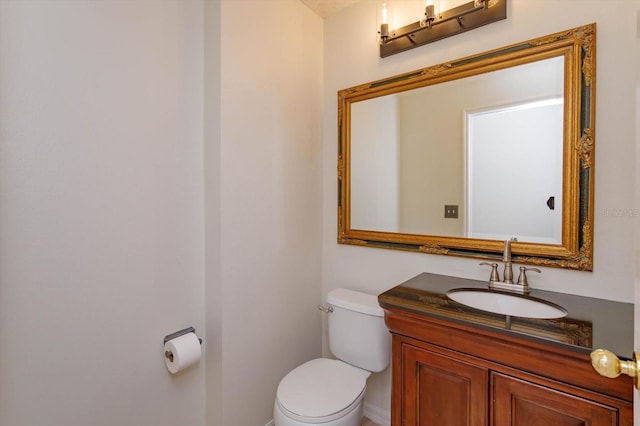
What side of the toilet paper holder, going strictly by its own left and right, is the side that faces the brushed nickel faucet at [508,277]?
front

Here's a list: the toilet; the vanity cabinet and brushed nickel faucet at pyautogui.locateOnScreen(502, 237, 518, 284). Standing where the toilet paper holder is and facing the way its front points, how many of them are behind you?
0

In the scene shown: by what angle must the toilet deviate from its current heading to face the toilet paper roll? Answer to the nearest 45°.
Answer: approximately 45° to its right

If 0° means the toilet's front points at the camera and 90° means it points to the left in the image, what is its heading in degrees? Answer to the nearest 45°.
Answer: approximately 45°

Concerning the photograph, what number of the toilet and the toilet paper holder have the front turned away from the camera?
0

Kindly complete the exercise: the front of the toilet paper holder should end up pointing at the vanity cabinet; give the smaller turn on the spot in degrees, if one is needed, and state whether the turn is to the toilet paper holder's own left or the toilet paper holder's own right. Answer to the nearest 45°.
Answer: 0° — it already faces it

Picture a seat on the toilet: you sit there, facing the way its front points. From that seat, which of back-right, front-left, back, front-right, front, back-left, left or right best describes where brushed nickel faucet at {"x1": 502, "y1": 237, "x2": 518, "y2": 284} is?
back-left

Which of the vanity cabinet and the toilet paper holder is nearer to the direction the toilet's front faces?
the toilet paper holder

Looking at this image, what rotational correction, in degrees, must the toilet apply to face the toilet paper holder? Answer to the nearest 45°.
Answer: approximately 45° to its right

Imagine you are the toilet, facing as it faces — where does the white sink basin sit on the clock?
The white sink basin is roughly at 8 o'clock from the toilet.

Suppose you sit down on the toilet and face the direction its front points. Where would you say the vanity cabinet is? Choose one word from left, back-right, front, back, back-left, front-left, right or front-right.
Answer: left

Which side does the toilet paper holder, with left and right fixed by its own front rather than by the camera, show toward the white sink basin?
front

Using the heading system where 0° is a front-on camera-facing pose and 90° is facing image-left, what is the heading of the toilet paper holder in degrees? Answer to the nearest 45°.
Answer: approximately 315°

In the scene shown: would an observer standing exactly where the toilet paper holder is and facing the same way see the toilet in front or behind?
in front
